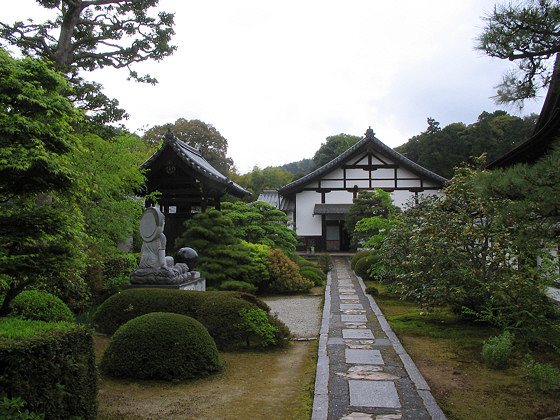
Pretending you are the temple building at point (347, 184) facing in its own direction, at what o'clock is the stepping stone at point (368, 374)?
The stepping stone is roughly at 12 o'clock from the temple building.

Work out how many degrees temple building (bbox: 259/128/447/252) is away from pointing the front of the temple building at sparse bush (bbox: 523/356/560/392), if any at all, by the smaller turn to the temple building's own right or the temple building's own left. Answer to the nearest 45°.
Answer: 0° — it already faces it

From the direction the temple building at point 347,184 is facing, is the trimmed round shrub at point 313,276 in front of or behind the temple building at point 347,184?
in front

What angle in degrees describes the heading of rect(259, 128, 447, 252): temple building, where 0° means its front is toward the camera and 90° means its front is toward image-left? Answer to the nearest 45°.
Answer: approximately 0°

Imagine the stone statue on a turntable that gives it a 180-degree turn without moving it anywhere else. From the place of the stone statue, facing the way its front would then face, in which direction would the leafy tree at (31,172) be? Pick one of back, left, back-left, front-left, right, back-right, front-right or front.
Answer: front-left

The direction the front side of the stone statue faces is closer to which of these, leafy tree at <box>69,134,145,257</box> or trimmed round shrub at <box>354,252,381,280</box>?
the trimmed round shrub

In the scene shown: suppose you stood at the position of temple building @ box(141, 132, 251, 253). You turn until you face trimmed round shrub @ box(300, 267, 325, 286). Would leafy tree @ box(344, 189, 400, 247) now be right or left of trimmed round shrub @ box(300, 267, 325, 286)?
left

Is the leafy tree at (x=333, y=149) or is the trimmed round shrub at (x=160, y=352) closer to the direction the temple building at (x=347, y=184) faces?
the trimmed round shrub

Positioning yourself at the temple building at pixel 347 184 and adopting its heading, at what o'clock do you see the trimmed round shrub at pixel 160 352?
The trimmed round shrub is roughly at 12 o'clock from the temple building.

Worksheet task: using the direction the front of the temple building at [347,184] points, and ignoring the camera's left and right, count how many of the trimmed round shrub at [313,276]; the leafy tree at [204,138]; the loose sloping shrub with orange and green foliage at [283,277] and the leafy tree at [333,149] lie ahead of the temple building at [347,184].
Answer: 2
